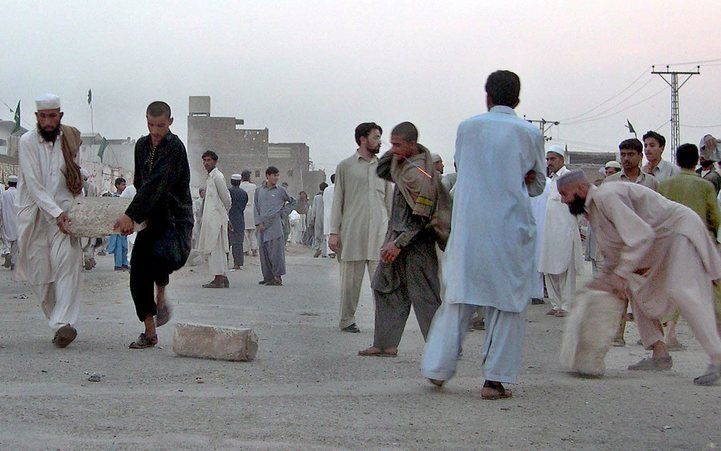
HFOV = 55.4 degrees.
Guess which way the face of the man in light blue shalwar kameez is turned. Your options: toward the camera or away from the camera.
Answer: away from the camera

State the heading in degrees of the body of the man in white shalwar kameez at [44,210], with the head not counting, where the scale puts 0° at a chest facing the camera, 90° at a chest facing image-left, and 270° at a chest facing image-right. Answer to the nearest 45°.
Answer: approximately 0°

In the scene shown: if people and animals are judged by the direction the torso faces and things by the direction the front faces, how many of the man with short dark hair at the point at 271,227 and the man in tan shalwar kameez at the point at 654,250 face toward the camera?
1

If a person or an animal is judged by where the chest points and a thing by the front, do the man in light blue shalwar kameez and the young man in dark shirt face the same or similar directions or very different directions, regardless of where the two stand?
very different directions

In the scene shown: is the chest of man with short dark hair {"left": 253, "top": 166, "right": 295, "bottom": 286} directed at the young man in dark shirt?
yes

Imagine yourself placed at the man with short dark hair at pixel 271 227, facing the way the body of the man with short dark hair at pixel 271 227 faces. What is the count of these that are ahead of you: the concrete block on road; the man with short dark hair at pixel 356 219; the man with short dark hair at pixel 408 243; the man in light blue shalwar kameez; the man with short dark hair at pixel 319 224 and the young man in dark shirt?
5

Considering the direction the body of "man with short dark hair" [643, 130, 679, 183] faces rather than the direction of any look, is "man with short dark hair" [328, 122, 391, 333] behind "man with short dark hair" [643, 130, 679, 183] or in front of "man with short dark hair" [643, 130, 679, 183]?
in front

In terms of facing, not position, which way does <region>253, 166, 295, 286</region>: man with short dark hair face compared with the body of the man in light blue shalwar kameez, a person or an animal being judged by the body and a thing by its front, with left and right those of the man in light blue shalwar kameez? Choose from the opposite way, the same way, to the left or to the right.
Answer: the opposite way

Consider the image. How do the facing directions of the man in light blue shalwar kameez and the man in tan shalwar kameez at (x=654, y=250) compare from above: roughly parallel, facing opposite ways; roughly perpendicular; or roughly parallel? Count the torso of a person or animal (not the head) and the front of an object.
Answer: roughly perpendicular

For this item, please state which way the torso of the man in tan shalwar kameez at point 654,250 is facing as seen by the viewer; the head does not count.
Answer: to the viewer's left

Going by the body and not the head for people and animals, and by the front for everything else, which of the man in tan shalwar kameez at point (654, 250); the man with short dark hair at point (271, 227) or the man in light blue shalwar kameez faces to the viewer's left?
the man in tan shalwar kameez

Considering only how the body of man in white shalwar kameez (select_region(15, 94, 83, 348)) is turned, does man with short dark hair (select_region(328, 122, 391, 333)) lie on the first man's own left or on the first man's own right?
on the first man's own left

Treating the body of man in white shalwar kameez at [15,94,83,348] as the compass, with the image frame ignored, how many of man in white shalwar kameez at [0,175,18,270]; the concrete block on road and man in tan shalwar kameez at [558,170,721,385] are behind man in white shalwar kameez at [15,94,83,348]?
1
